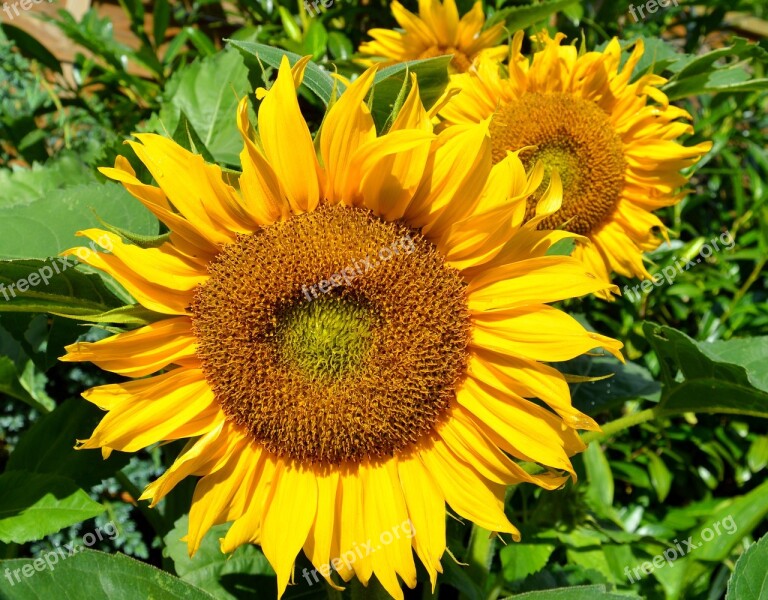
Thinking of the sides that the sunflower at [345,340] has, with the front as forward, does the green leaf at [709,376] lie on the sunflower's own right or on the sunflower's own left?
on the sunflower's own left

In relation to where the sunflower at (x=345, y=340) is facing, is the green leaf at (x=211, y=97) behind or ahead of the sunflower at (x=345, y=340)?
behind

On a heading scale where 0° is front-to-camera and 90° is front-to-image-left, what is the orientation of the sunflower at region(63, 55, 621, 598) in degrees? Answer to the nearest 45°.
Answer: approximately 0°

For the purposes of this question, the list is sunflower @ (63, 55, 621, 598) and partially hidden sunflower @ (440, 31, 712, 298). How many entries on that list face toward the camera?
2

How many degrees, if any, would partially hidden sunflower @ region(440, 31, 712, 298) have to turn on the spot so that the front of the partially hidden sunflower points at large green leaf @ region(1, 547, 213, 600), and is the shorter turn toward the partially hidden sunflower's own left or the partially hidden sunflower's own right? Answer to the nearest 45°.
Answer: approximately 45° to the partially hidden sunflower's own right

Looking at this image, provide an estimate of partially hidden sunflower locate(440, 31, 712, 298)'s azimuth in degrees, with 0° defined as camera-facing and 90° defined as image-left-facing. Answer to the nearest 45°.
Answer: approximately 0°
